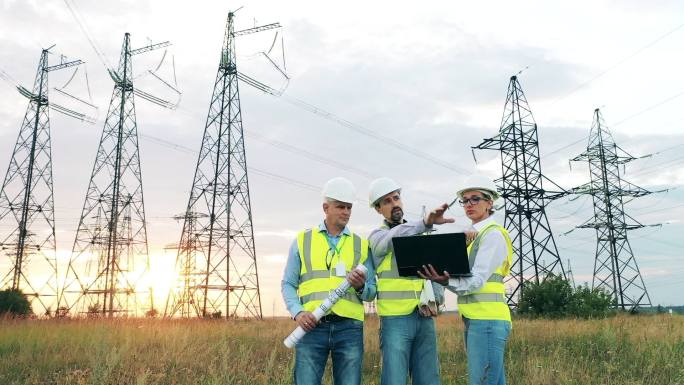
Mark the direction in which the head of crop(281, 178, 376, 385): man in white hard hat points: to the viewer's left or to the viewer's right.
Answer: to the viewer's right

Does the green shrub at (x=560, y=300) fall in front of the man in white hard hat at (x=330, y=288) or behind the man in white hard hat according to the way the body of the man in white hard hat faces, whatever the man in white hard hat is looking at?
behind

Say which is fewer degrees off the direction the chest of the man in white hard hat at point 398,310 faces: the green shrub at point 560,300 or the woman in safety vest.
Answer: the woman in safety vest

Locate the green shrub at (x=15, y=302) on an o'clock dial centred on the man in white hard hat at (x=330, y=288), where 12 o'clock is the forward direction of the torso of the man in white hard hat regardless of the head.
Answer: The green shrub is roughly at 5 o'clock from the man in white hard hat.

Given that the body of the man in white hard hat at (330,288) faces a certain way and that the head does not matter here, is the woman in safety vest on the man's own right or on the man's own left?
on the man's own left

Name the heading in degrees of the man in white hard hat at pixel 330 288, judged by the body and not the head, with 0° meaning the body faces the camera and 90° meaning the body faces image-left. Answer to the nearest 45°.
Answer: approximately 0°
